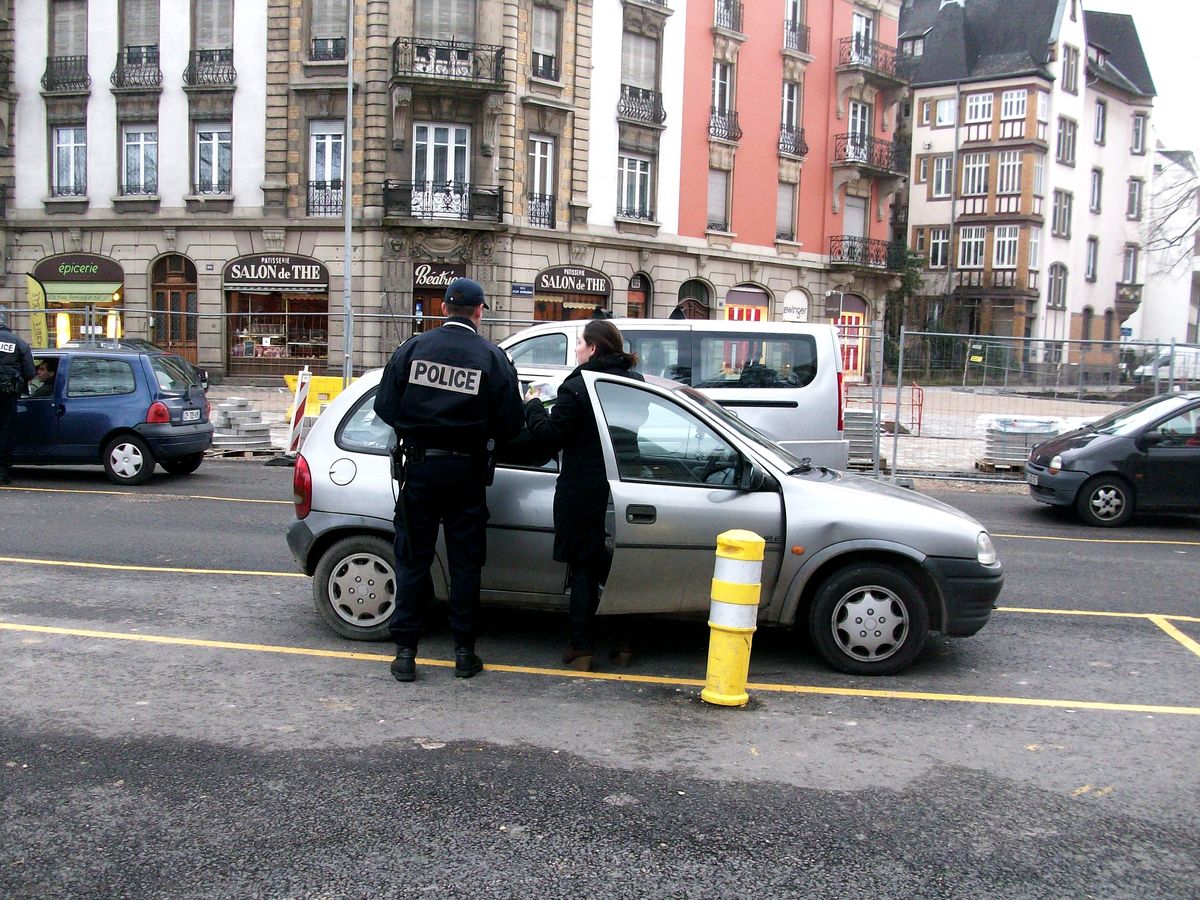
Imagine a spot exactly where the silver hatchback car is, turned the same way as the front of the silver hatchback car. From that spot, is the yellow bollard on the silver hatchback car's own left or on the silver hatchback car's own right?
on the silver hatchback car's own right

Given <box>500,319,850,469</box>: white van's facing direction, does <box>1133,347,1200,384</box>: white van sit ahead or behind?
behind

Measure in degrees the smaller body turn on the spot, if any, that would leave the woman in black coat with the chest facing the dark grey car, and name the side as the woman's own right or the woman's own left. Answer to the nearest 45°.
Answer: approximately 135° to the woman's own right

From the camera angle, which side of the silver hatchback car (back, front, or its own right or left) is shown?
right

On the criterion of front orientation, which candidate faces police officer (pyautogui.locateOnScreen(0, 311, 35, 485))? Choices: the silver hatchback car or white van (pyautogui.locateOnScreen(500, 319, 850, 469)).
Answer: the white van

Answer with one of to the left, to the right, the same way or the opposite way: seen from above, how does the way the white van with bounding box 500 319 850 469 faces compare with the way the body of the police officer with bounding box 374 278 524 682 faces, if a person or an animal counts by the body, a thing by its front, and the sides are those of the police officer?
to the left

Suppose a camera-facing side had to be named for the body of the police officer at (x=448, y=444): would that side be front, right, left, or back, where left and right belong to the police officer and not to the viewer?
back

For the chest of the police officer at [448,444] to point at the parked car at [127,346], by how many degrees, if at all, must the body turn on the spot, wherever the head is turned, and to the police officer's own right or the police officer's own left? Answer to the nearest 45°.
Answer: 0° — they already face it

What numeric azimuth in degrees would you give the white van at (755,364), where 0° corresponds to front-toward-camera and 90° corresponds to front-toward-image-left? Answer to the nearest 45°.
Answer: approximately 90°

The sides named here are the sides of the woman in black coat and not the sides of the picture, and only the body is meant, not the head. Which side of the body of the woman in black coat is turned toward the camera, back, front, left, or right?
left

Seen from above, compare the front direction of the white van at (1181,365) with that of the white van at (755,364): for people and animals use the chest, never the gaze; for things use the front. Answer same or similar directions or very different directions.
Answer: same or similar directions

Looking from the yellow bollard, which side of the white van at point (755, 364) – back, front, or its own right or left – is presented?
left
